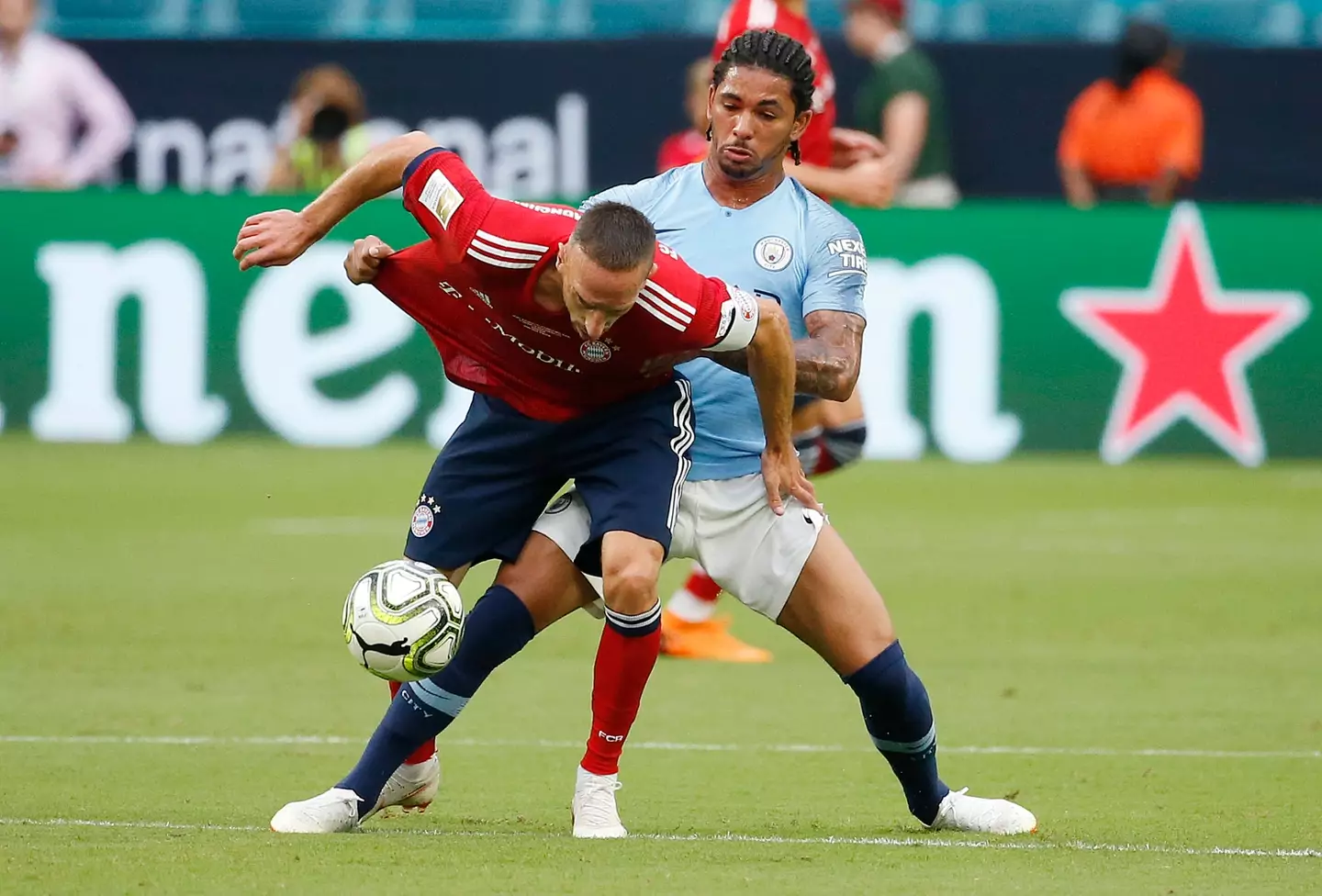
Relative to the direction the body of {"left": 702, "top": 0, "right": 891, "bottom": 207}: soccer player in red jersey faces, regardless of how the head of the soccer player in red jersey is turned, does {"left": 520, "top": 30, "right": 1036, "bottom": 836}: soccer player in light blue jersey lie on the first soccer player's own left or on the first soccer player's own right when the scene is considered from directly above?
on the first soccer player's own right

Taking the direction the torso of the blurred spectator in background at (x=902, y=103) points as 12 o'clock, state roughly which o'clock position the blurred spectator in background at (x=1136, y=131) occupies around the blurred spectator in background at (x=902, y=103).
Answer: the blurred spectator in background at (x=1136, y=131) is roughly at 5 o'clock from the blurred spectator in background at (x=902, y=103).

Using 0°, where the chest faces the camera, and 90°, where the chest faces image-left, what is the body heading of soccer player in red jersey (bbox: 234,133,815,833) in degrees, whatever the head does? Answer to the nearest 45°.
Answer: approximately 0°

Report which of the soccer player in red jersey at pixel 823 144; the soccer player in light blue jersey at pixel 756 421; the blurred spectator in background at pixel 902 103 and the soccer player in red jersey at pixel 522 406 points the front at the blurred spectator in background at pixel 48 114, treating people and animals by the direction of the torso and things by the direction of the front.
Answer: the blurred spectator in background at pixel 902 103

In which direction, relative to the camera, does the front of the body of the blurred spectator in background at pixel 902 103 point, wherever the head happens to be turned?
to the viewer's left

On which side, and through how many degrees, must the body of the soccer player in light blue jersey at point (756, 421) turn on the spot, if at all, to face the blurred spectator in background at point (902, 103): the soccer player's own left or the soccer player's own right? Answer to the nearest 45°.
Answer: approximately 180°
